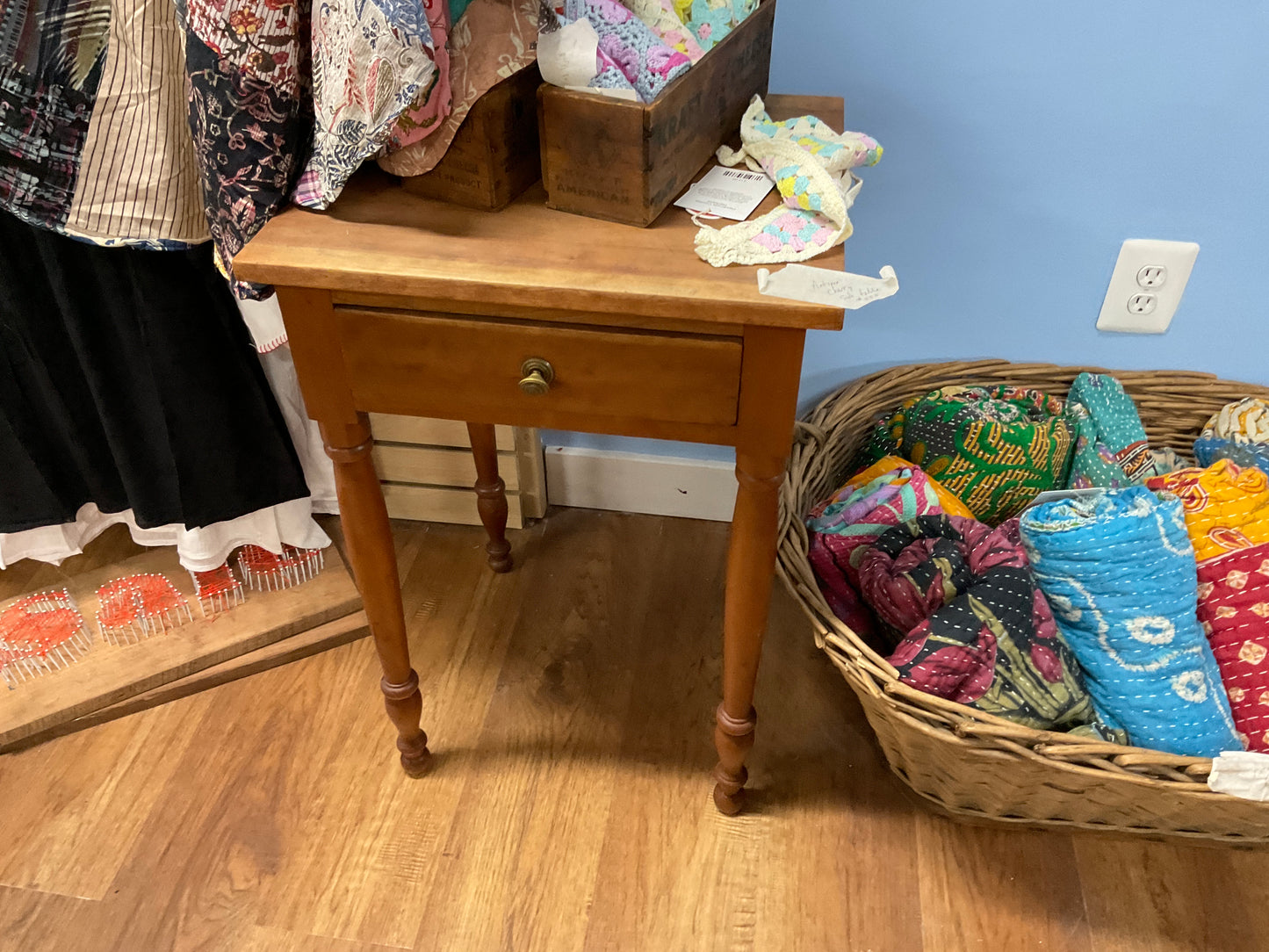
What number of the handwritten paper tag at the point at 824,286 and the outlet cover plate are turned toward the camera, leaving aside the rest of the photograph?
2

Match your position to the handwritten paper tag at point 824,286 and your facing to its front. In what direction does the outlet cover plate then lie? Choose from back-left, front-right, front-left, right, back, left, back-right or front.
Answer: back-left

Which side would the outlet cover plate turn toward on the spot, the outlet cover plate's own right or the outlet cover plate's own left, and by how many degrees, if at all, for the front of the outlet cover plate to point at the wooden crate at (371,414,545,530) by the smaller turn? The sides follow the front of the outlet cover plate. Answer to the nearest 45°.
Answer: approximately 45° to the outlet cover plate's own right

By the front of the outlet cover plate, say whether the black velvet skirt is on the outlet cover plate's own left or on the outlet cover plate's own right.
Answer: on the outlet cover plate's own right

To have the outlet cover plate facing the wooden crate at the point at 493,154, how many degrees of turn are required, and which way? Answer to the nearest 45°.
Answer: approximately 45° to its right

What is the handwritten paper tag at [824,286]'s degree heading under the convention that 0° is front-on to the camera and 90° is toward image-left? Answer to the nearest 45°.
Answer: approximately 0°

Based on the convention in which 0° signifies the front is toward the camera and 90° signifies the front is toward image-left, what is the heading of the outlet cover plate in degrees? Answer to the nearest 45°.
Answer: approximately 0°
